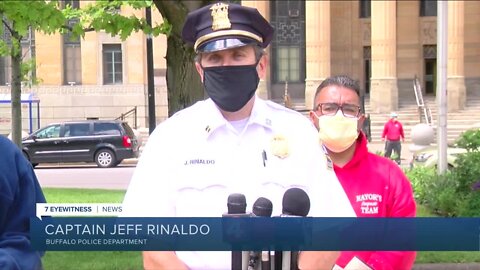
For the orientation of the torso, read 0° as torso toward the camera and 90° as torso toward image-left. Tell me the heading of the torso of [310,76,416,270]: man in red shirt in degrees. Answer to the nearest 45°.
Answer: approximately 0°

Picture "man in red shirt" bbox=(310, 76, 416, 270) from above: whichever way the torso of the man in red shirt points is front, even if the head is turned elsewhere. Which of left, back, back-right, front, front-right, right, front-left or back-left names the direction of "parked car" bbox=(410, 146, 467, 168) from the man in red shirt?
back

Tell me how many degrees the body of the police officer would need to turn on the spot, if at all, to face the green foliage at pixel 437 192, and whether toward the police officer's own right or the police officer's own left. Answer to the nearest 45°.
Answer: approximately 180°

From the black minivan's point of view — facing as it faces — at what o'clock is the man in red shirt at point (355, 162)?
The man in red shirt is roughly at 9 o'clock from the black minivan.

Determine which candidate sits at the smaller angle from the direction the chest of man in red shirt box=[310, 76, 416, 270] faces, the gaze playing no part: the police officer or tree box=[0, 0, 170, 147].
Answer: the police officer

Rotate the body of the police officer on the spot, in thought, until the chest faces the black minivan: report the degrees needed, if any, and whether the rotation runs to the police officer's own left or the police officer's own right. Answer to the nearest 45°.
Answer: approximately 180°

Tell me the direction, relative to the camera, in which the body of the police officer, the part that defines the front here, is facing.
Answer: toward the camera

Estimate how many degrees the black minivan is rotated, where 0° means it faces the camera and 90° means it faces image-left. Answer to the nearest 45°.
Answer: approximately 90°

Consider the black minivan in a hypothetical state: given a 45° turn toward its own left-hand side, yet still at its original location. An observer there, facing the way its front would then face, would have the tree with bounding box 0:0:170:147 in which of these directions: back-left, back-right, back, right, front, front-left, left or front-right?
front-left

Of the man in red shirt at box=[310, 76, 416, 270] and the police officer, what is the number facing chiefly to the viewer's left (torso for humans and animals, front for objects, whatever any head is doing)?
0

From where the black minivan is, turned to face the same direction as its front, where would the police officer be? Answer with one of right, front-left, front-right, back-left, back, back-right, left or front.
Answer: left
